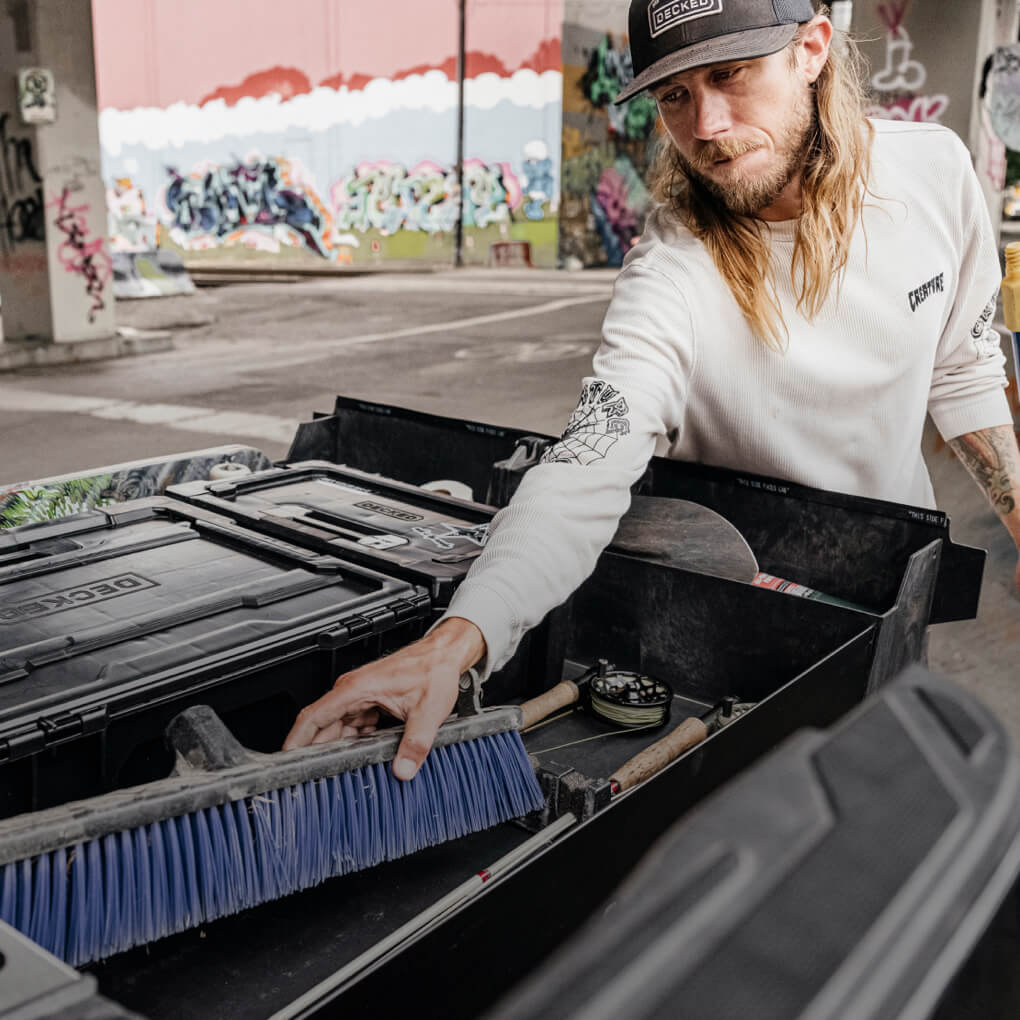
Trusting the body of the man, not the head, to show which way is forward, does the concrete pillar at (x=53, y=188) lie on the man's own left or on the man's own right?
on the man's own right

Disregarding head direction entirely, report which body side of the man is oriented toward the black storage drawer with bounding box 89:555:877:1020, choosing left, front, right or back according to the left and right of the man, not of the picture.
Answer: front

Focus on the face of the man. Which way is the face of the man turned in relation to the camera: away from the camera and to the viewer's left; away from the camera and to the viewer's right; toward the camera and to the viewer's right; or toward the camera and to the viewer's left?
toward the camera and to the viewer's left

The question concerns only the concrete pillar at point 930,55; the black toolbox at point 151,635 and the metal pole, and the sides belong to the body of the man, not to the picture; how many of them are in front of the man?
1

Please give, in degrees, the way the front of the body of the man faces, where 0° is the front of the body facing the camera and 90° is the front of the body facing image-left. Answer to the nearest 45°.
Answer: approximately 45°

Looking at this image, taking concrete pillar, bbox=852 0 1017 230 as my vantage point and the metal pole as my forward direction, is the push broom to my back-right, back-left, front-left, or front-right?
back-left

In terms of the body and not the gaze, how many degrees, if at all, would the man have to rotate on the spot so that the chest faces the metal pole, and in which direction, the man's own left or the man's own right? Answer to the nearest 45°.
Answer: approximately 135° to the man's own right

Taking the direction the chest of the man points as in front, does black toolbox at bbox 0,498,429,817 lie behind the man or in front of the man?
in front

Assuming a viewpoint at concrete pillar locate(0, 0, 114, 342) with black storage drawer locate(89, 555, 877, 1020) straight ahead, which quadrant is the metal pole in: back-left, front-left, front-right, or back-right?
back-left

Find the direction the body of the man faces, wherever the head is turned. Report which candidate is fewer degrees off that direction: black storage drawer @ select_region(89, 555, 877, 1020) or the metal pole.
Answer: the black storage drawer

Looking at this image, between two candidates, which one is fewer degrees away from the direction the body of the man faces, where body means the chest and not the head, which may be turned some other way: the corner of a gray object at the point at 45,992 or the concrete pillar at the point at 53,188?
the corner of a gray object
